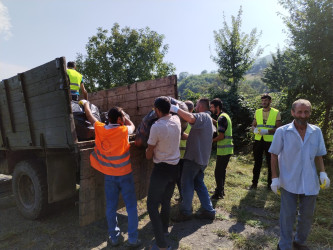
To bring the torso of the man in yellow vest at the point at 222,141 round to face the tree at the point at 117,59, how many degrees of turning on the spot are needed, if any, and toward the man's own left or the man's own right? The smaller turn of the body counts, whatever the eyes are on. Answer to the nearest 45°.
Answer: approximately 45° to the man's own right

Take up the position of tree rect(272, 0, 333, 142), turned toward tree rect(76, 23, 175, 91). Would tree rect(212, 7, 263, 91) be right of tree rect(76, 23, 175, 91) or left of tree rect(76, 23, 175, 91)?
right

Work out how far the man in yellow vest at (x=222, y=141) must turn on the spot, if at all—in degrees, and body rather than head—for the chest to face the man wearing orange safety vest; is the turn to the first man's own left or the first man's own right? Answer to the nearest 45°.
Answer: approximately 45° to the first man's own left

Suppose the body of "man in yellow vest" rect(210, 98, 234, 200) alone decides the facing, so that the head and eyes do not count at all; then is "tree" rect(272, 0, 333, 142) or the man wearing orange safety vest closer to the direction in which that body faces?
the man wearing orange safety vest

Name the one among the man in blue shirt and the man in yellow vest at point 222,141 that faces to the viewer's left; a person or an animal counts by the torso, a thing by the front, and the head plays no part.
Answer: the man in yellow vest

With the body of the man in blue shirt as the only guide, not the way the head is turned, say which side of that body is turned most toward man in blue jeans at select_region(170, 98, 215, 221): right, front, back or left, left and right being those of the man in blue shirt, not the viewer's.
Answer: right

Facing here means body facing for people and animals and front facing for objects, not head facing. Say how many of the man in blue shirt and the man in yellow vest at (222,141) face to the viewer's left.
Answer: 1

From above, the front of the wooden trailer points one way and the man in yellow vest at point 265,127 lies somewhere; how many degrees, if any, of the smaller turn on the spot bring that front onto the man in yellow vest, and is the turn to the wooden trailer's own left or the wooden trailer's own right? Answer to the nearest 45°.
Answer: approximately 135° to the wooden trailer's own right

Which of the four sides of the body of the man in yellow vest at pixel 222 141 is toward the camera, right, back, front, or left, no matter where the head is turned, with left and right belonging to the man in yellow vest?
left

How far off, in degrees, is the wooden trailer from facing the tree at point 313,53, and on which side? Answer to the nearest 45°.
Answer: approximately 135° to its right
